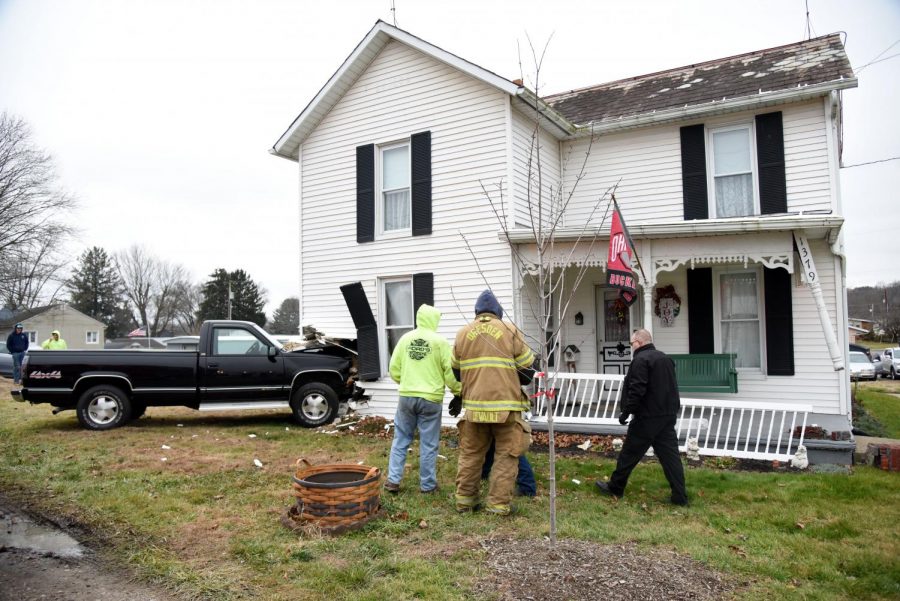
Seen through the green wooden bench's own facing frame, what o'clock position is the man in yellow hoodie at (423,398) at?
The man in yellow hoodie is roughly at 1 o'clock from the green wooden bench.

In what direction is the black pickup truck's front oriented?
to the viewer's right

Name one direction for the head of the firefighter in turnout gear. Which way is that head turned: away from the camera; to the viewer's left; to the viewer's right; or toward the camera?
away from the camera

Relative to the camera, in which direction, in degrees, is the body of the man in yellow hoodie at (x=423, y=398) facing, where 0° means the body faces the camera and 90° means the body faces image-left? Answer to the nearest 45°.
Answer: approximately 180°

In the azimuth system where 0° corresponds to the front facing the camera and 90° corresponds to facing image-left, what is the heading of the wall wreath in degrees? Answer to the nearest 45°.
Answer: approximately 0°

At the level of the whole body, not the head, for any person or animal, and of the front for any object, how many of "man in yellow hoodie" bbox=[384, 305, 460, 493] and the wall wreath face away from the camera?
1

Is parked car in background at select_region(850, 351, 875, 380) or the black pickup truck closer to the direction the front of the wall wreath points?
the black pickup truck

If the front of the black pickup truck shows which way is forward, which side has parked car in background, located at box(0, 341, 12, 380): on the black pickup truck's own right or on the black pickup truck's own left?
on the black pickup truck's own left

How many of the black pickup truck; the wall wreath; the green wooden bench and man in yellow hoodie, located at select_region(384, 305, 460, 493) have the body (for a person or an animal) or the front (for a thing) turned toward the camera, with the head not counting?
2

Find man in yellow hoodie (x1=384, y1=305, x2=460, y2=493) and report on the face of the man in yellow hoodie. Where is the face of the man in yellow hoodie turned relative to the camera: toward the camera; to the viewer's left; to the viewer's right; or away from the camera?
away from the camera

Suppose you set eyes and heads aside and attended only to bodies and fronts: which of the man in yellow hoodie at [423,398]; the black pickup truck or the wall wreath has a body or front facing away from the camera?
the man in yellow hoodie

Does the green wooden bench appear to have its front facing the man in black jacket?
yes
